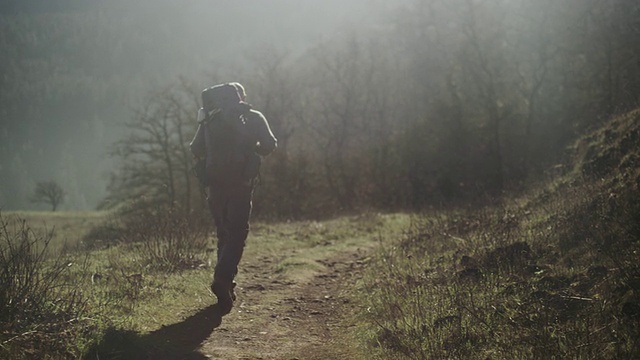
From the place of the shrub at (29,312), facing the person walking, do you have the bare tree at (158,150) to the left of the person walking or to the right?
left

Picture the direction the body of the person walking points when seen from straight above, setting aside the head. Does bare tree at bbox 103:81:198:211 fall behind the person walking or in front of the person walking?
in front

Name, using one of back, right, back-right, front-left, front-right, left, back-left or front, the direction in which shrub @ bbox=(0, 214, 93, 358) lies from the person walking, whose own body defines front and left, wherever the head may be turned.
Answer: back-left

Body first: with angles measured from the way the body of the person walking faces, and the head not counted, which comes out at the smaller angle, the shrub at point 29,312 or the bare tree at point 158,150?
the bare tree

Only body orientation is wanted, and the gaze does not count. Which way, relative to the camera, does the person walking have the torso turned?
away from the camera
